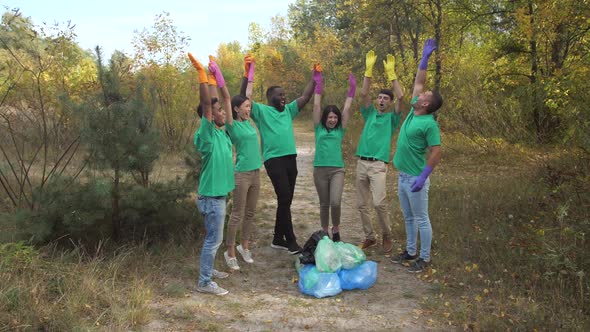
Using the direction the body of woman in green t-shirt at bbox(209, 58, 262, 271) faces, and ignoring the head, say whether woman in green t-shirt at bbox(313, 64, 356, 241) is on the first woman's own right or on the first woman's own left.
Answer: on the first woman's own left

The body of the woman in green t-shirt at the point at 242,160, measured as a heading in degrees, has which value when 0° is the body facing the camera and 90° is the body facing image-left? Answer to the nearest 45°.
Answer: approximately 315°

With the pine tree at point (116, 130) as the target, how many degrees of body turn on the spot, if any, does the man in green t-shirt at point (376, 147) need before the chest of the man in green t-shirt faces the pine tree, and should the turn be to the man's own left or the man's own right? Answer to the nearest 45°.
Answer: approximately 45° to the man's own right

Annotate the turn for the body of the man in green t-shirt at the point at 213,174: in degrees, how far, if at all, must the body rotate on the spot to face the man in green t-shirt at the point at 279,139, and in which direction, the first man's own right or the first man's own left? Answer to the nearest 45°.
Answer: approximately 45° to the first man's own left

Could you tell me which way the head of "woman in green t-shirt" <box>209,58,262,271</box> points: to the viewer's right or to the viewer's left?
to the viewer's right
